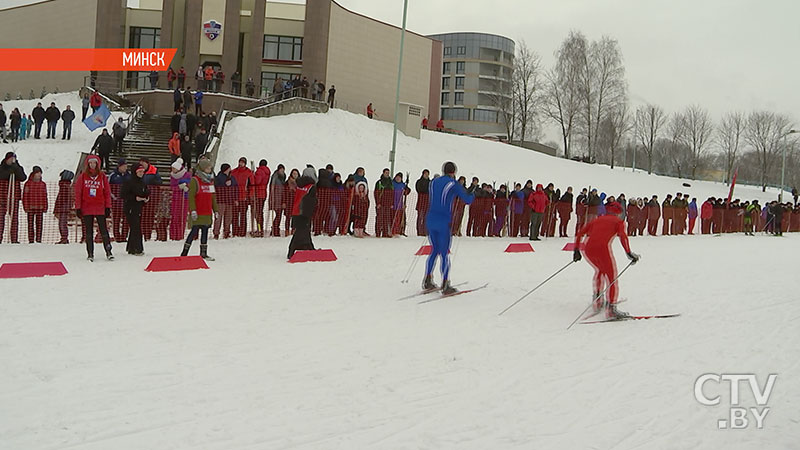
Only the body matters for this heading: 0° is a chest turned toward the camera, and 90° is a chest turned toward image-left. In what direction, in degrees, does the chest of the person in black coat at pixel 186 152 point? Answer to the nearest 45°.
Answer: approximately 0°

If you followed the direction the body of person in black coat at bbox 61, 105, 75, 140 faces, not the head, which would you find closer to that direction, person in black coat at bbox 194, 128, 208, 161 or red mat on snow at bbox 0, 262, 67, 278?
the red mat on snow

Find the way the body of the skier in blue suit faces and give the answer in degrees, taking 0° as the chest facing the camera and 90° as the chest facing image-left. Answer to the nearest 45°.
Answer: approximately 225°

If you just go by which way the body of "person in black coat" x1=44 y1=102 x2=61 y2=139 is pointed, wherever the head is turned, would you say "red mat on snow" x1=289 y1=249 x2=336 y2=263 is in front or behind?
in front

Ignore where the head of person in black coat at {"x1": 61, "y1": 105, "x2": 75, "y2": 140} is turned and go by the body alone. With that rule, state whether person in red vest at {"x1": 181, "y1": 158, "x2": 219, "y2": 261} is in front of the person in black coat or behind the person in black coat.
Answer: in front

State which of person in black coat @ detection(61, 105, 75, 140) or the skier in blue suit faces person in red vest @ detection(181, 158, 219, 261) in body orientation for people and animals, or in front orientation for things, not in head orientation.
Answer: the person in black coat

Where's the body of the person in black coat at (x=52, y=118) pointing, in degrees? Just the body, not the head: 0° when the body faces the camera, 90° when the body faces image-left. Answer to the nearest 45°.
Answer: approximately 0°

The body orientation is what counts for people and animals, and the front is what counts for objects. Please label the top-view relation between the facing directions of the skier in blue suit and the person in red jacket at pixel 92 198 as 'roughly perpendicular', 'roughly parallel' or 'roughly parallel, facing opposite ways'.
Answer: roughly parallel, facing opposite ways

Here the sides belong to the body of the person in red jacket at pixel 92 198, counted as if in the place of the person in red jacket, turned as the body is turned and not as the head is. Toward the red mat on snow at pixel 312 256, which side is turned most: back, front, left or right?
left
